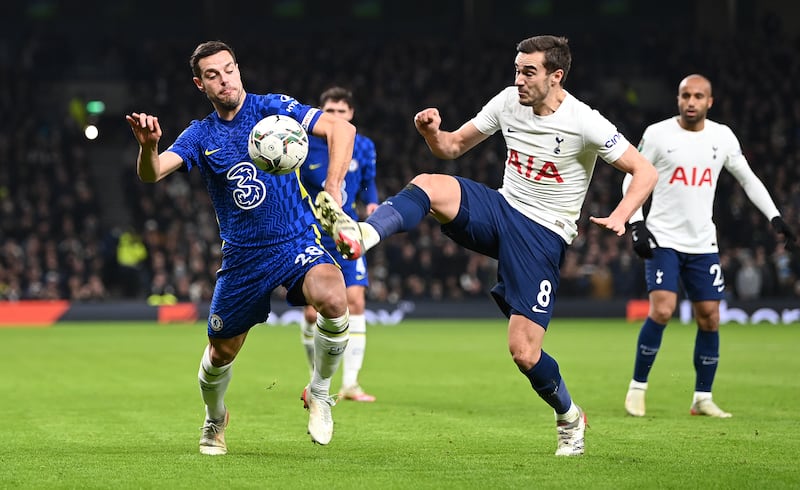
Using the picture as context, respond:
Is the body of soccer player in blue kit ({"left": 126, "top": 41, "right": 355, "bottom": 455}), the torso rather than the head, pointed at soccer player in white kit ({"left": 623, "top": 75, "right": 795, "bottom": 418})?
no

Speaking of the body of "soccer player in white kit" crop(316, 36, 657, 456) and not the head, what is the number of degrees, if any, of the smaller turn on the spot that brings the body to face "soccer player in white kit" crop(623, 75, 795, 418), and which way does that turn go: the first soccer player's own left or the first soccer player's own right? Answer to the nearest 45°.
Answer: approximately 180°

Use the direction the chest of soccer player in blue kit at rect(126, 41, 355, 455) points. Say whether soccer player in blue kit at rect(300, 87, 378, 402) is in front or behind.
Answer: behind

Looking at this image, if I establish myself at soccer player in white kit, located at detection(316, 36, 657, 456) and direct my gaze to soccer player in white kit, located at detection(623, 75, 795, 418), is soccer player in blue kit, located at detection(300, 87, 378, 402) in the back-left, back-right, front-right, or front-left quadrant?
front-left

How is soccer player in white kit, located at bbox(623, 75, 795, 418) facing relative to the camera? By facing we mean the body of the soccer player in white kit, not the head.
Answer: toward the camera

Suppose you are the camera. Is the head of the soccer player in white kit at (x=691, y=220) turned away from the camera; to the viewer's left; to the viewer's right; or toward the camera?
toward the camera

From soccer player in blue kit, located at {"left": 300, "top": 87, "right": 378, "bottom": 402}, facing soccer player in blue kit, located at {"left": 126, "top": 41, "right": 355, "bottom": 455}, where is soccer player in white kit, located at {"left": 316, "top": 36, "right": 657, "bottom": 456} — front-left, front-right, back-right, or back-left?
front-left

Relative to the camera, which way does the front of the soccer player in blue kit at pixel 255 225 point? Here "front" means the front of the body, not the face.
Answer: toward the camera

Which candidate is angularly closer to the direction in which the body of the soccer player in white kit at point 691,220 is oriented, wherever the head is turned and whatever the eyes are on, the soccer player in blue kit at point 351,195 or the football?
the football

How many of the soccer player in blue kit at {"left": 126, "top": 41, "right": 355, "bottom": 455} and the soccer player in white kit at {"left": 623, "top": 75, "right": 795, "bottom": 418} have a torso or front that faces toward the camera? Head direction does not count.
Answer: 2

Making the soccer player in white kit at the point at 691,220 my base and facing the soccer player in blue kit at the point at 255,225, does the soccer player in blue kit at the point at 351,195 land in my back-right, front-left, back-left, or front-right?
front-right
